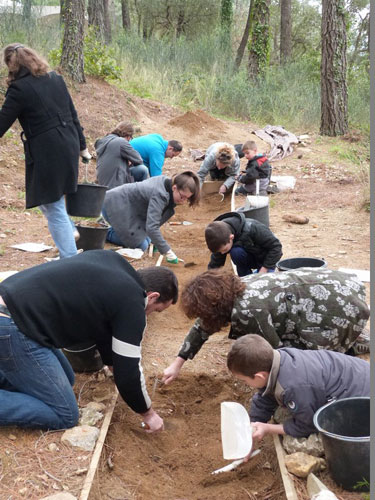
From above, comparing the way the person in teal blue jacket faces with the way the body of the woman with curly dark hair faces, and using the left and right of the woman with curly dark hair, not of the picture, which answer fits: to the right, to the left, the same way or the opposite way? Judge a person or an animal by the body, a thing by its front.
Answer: the opposite way

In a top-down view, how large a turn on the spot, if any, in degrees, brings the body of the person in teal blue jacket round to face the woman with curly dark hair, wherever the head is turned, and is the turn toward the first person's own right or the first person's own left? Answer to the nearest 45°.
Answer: approximately 90° to the first person's own right

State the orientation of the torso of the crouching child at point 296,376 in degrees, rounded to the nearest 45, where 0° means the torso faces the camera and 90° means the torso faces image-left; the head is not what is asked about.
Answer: approximately 90°

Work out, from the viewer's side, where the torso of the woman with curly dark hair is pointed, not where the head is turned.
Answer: to the viewer's left

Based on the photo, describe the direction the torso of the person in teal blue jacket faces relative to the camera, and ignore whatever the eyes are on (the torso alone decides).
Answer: to the viewer's right

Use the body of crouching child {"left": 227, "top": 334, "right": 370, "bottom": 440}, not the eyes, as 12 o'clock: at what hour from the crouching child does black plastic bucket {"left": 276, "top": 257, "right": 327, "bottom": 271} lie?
The black plastic bucket is roughly at 3 o'clock from the crouching child.

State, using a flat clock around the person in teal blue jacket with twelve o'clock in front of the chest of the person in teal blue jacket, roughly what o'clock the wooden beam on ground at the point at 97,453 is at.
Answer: The wooden beam on ground is roughly at 3 o'clock from the person in teal blue jacket.

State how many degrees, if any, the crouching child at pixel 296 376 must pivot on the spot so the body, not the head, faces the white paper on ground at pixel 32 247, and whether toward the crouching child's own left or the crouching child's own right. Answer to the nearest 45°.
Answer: approximately 45° to the crouching child's own right

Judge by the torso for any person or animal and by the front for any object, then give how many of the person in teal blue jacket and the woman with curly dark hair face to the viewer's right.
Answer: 1
